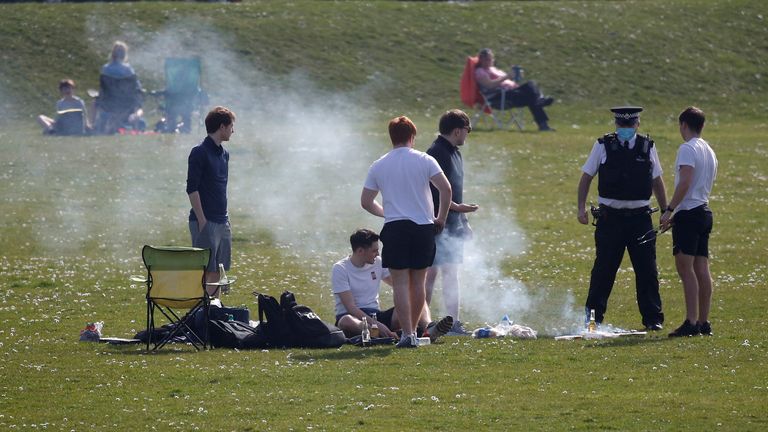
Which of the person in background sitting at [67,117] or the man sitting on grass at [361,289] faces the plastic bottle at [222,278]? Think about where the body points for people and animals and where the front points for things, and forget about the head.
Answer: the person in background sitting

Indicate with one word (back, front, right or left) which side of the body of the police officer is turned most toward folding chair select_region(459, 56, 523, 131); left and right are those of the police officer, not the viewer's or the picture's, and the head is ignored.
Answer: back

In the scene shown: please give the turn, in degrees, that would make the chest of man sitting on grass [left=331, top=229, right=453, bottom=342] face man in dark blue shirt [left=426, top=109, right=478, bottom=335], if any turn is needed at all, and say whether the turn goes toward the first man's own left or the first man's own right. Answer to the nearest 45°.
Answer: approximately 45° to the first man's own left

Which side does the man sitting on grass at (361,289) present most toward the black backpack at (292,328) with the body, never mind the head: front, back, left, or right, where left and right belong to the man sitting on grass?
right

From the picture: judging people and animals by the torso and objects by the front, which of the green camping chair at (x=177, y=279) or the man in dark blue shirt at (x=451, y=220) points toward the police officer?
the man in dark blue shirt

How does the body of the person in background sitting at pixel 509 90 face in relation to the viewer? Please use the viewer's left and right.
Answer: facing to the right of the viewer

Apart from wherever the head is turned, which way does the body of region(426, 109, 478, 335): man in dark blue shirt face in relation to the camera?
to the viewer's right

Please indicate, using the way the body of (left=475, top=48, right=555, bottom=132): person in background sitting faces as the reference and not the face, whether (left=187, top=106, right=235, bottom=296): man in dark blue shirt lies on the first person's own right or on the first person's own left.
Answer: on the first person's own right

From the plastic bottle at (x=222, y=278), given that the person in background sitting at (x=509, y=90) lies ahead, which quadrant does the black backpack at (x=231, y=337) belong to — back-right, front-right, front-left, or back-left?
back-right

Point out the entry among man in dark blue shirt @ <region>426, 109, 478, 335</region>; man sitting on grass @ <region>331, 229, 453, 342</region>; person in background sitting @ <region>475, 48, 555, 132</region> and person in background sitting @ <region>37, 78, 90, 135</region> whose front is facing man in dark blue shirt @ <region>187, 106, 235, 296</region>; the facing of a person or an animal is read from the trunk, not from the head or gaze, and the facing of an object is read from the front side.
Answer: person in background sitting @ <region>37, 78, 90, 135</region>
